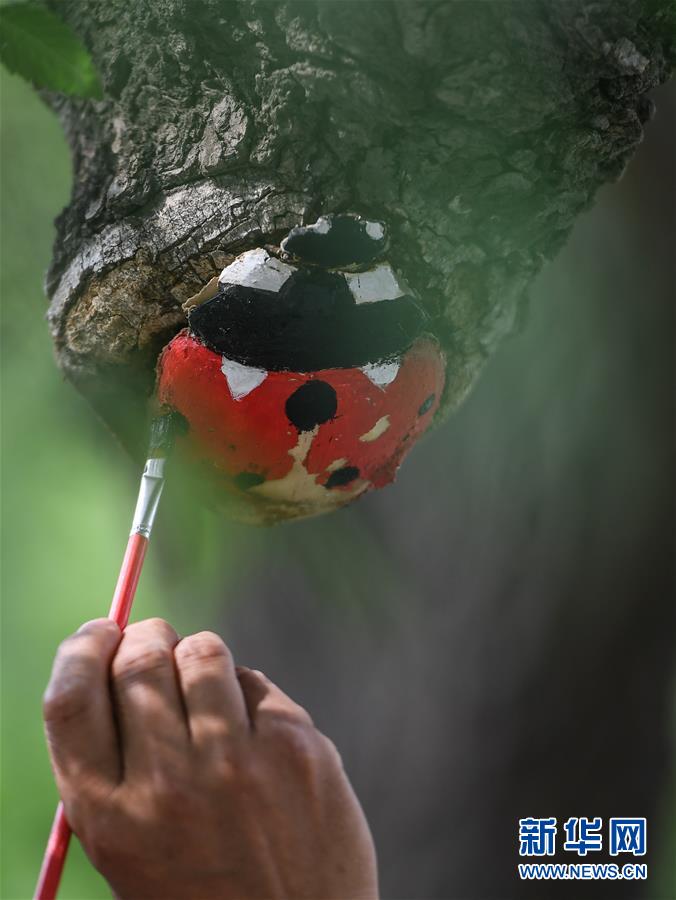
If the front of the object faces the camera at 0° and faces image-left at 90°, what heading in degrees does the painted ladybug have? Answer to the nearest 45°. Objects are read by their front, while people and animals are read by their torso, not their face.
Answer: approximately 180°
